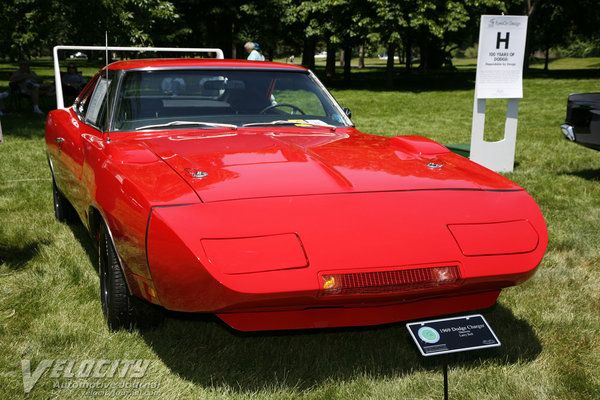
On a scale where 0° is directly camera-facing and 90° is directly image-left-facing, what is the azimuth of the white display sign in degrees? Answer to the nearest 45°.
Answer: approximately 0°

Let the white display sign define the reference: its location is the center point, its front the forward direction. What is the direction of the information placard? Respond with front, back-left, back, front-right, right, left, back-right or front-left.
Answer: front

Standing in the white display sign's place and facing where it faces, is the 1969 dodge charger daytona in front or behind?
in front

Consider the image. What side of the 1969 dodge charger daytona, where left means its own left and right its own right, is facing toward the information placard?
front

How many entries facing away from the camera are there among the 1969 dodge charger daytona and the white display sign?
0

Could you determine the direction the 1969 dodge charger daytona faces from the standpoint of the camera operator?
facing the viewer and to the right of the viewer

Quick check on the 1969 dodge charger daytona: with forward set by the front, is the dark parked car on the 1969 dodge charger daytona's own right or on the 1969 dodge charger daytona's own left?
on the 1969 dodge charger daytona's own left

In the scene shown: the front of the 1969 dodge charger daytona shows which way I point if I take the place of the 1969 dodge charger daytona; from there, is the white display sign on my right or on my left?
on my left
